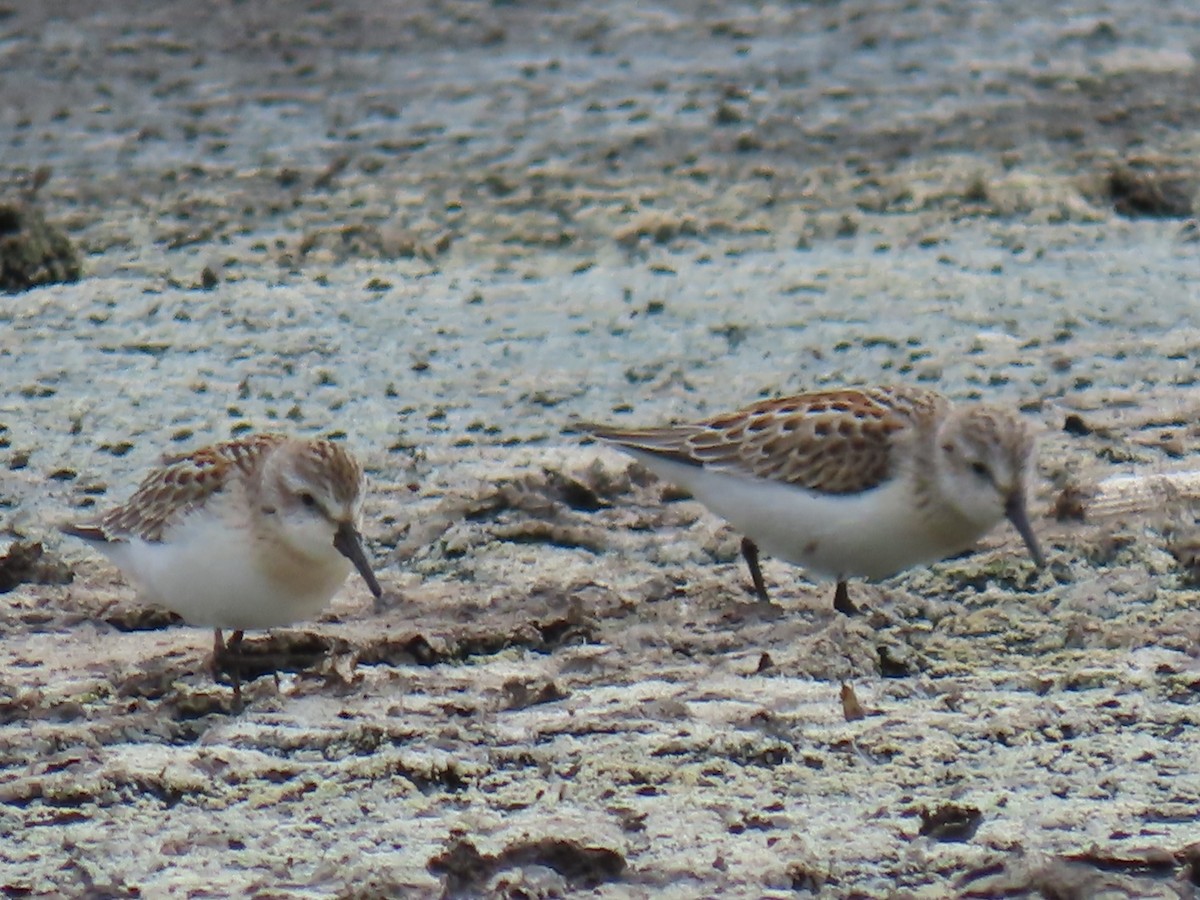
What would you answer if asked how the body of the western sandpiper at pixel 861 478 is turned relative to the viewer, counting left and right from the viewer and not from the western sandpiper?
facing to the right of the viewer

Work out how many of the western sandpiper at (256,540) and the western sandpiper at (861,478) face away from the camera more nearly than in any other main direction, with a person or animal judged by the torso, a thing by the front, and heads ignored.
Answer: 0

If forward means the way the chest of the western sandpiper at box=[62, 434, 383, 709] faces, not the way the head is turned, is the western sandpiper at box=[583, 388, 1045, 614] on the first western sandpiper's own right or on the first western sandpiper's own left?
on the first western sandpiper's own left

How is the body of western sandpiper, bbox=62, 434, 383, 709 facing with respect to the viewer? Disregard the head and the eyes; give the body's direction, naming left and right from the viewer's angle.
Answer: facing the viewer and to the right of the viewer

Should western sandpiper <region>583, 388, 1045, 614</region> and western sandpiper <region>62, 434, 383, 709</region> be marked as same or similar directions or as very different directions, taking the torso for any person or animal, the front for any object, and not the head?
same or similar directions

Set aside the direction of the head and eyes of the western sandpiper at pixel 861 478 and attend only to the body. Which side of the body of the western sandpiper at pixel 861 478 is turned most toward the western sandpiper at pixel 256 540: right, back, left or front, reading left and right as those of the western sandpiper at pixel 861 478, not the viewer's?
back
